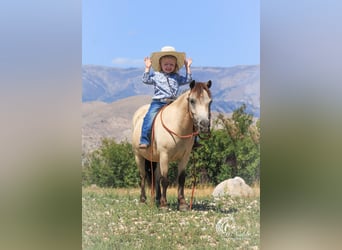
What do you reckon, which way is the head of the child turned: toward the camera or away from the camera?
toward the camera

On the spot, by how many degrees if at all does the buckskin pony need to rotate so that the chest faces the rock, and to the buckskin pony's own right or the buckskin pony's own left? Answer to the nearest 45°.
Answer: approximately 45° to the buckskin pony's own left

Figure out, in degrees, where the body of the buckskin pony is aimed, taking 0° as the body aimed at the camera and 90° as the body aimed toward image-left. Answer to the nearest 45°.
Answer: approximately 315°
